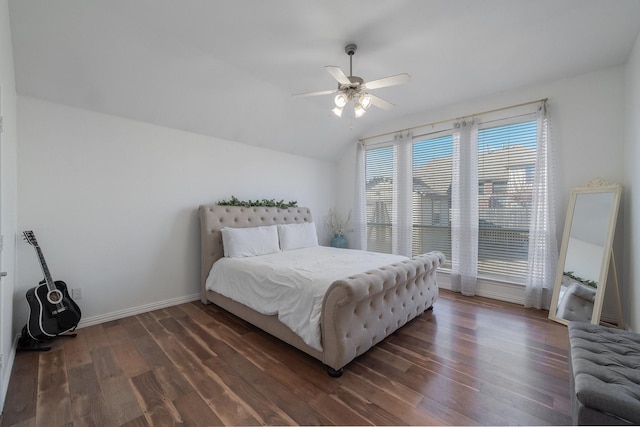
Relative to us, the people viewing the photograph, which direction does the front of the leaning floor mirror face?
facing the viewer and to the left of the viewer

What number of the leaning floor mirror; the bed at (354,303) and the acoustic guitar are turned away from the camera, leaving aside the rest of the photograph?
0

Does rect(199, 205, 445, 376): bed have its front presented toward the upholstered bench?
yes

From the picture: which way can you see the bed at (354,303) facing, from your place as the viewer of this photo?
facing the viewer and to the right of the viewer

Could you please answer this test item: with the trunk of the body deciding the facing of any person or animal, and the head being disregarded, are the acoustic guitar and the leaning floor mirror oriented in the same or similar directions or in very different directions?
very different directions

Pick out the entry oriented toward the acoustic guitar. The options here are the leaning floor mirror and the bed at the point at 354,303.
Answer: the leaning floor mirror

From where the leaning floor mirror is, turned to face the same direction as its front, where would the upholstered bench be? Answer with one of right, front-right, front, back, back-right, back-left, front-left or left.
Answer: front-left

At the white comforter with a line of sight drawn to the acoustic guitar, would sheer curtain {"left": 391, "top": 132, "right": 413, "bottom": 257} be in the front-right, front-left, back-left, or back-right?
back-right

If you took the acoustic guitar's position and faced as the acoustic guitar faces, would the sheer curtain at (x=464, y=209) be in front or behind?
in front

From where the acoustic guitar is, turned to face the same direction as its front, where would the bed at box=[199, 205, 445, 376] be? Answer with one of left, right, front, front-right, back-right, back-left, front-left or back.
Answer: front

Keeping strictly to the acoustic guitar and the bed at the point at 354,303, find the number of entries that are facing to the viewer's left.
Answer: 0

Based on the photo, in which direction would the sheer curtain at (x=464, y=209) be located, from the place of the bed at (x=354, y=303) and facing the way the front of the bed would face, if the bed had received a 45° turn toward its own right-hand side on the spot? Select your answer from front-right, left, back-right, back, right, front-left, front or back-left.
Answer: back-left

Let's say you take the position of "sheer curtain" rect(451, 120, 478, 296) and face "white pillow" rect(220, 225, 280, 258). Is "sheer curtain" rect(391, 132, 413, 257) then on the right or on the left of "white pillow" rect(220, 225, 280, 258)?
right

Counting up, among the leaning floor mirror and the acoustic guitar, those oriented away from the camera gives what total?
0

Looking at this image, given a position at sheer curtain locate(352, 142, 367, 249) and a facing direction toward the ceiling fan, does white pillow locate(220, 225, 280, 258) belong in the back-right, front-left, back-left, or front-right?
front-right

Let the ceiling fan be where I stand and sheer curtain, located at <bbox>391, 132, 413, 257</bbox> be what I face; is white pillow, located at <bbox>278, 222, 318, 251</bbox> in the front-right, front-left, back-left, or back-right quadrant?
front-left

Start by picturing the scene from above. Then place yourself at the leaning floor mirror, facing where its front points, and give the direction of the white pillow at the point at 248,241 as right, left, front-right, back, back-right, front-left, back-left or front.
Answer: front
